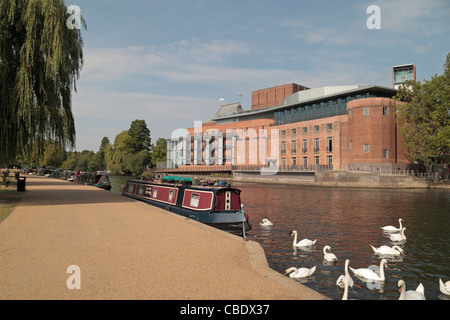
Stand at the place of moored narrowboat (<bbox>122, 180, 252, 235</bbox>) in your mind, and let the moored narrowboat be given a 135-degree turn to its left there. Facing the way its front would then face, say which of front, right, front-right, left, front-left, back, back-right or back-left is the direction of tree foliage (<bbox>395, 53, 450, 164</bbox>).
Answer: front-right

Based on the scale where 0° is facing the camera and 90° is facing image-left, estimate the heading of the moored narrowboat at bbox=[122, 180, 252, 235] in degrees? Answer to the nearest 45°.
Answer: approximately 315°
